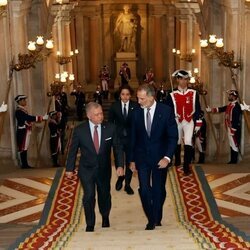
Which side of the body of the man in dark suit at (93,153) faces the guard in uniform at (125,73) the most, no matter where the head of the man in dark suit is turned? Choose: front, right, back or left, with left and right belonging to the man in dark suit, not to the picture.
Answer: back

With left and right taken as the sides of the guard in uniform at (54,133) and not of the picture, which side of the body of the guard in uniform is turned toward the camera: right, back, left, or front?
right

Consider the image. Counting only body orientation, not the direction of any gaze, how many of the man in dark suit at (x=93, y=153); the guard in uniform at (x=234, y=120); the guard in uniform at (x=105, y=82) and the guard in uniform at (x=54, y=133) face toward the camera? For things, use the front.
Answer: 2

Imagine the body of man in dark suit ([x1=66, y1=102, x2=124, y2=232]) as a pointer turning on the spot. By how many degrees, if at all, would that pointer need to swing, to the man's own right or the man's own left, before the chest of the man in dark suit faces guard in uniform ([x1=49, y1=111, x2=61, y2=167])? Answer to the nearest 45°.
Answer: approximately 180°

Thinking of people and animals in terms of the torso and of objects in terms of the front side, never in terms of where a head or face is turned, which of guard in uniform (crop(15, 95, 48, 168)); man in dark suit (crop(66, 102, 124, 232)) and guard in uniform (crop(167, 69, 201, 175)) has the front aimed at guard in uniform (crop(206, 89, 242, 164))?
guard in uniform (crop(15, 95, 48, 168))

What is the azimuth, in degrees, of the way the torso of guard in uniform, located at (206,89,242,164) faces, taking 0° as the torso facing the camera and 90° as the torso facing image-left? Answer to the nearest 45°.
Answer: approximately 90°

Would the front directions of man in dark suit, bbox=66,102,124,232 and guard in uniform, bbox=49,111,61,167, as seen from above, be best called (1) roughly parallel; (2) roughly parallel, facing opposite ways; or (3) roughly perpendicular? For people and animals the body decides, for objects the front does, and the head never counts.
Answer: roughly perpendicular
